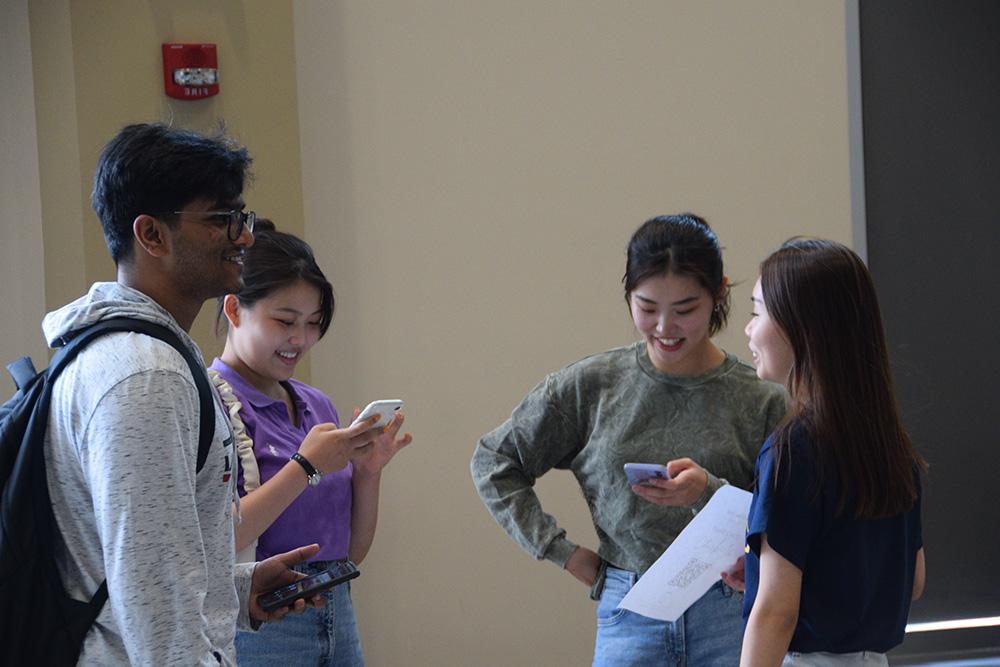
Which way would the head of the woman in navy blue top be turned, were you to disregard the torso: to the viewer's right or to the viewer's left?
to the viewer's left

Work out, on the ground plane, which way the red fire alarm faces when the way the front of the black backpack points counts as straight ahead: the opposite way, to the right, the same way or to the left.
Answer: to the left

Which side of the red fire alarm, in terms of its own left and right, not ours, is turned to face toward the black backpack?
front

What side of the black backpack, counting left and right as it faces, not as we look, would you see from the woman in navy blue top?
back

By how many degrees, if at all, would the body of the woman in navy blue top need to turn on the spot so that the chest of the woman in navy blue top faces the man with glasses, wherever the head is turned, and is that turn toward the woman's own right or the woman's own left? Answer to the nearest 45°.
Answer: approximately 90° to the woman's own left

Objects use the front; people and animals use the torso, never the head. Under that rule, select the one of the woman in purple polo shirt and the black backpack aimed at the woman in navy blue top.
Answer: the woman in purple polo shirt

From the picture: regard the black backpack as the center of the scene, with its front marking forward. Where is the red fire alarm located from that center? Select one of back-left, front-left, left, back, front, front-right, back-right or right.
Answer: right

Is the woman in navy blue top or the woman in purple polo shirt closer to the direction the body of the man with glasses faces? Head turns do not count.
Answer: the woman in navy blue top

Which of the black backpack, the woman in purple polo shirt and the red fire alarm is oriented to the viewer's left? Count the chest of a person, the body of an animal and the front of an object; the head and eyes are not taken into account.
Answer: the black backpack

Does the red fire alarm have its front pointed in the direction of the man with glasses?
yes

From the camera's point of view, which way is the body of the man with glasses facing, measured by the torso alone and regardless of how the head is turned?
to the viewer's right

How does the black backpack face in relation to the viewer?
to the viewer's left

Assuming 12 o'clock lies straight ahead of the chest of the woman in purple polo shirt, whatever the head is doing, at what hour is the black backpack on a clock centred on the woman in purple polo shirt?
The black backpack is roughly at 2 o'clock from the woman in purple polo shirt.

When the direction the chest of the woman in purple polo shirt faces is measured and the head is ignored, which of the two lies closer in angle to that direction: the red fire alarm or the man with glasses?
the man with glasses

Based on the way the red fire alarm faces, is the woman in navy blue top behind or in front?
in front

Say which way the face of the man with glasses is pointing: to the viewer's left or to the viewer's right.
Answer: to the viewer's right
